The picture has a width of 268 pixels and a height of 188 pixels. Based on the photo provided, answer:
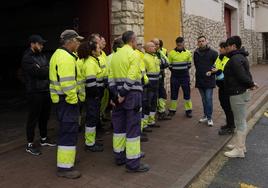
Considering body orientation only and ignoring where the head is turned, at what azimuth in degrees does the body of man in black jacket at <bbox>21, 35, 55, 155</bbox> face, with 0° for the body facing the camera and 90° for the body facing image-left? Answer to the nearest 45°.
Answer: approximately 315°

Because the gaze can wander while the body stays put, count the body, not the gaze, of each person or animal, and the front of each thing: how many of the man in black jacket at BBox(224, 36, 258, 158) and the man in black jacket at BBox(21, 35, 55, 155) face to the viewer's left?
1

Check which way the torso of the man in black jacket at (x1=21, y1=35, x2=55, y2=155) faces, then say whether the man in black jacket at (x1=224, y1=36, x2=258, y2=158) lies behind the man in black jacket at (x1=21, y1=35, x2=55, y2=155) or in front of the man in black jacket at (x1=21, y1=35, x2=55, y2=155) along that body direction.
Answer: in front

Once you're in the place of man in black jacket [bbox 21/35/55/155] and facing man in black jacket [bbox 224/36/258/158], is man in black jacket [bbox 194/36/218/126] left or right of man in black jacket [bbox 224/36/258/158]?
left

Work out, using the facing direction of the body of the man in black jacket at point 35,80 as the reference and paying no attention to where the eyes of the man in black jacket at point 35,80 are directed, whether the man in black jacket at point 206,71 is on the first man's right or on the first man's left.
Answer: on the first man's left

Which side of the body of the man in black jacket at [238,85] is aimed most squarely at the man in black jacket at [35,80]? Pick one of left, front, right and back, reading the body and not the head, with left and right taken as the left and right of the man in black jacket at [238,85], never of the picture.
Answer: front

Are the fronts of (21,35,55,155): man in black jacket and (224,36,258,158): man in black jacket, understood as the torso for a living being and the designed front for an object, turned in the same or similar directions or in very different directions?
very different directions

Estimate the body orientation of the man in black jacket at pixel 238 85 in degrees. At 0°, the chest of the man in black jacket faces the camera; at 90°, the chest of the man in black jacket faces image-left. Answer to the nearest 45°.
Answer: approximately 90°
